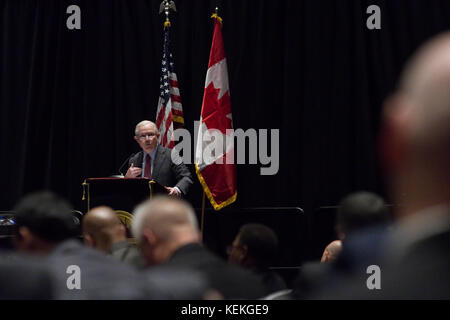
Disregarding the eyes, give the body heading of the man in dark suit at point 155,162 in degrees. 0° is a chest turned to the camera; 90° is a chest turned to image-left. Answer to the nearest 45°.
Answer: approximately 45°

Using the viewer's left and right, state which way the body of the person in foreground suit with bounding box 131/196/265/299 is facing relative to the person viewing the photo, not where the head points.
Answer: facing away from the viewer and to the left of the viewer

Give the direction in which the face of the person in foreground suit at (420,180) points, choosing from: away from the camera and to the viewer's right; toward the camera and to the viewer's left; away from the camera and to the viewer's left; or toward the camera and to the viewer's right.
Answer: away from the camera and to the viewer's left

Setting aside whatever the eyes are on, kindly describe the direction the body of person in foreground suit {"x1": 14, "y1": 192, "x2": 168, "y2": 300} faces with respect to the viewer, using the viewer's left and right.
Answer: facing away from the viewer and to the left of the viewer

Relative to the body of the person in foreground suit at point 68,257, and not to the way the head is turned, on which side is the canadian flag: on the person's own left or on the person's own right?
on the person's own right

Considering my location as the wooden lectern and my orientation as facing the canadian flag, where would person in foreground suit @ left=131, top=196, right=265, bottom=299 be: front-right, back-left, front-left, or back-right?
back-right

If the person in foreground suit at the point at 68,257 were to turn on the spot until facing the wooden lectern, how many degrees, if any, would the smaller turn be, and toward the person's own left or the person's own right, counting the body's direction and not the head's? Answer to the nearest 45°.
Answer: approximately 45° to the person's own right
